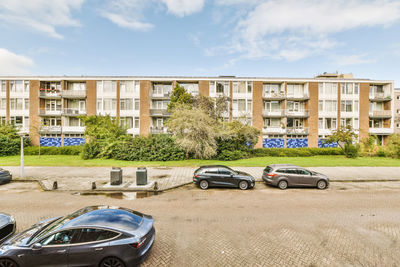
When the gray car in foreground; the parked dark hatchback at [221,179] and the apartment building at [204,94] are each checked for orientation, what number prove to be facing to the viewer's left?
1

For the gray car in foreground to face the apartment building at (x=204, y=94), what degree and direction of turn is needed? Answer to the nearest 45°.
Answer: approximately 135° to its right

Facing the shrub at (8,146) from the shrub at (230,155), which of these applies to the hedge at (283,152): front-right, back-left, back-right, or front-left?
back-right

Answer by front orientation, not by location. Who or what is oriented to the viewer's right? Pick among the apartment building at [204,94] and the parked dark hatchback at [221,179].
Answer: the parked dark hatchback

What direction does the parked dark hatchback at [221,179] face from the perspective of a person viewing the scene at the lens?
facing to the right of the viewer

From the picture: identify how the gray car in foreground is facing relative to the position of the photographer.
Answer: facing to the left of the viewer

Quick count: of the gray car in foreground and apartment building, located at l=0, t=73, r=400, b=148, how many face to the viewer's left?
1

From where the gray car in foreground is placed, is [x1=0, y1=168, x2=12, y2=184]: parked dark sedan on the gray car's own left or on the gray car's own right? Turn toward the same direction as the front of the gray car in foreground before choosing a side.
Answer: on the gray car's own right

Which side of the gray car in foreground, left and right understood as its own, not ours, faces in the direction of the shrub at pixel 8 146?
right

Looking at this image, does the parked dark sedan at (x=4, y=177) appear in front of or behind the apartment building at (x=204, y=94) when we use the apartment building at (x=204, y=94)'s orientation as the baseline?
in front

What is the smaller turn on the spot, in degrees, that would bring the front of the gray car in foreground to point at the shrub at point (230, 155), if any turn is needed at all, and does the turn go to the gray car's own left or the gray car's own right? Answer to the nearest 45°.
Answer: approximately 135° to the gray car's own right

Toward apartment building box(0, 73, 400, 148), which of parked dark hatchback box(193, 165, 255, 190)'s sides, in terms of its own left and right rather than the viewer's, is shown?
left

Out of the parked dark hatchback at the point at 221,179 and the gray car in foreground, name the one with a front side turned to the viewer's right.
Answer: the parked dark hatchback

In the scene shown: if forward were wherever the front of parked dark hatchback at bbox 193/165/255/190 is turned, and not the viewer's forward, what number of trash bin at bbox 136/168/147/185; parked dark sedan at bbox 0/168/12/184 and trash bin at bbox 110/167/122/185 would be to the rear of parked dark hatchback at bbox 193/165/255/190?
3
